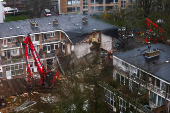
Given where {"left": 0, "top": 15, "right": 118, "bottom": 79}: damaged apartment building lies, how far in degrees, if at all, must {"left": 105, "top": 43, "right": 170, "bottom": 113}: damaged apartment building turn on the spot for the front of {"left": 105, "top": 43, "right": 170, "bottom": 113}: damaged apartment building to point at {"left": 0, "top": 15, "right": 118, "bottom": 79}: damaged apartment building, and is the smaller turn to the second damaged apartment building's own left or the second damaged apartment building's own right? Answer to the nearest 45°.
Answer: approximately 90° to the second damaged apartment building's own right

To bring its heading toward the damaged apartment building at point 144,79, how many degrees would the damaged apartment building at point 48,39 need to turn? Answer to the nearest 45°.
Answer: approximately 45° to its left

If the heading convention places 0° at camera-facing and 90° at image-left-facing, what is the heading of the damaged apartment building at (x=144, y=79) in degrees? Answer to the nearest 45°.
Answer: approximately 45°

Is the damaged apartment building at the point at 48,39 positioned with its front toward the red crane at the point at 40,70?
yes

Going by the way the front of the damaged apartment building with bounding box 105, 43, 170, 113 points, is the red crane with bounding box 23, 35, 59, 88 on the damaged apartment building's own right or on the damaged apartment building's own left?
on the damaged apartment building's own right

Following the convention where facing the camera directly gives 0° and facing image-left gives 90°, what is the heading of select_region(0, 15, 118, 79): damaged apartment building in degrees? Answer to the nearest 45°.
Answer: approximately 0°
